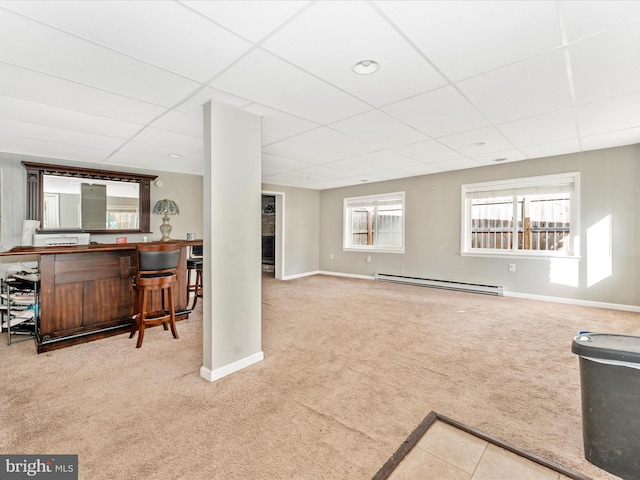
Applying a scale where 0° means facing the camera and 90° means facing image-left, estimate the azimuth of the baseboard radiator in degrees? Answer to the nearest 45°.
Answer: approximately 45°

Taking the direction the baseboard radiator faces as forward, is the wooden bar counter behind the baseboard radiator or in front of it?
in front

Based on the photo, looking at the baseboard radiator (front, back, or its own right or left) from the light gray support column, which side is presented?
front

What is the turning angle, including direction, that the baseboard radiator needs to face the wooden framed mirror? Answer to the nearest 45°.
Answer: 0° — it already faces it

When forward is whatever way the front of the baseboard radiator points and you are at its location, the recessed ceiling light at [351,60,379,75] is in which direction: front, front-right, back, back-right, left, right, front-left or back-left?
front-left

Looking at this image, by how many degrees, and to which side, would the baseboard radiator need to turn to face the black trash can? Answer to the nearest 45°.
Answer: approximately 45° to its left
